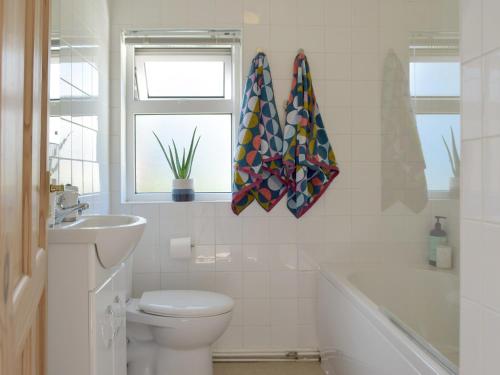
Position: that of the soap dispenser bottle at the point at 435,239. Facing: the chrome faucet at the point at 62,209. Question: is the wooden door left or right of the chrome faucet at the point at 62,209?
left

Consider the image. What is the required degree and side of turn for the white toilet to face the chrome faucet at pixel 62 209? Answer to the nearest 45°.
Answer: approximately 135° to its right
